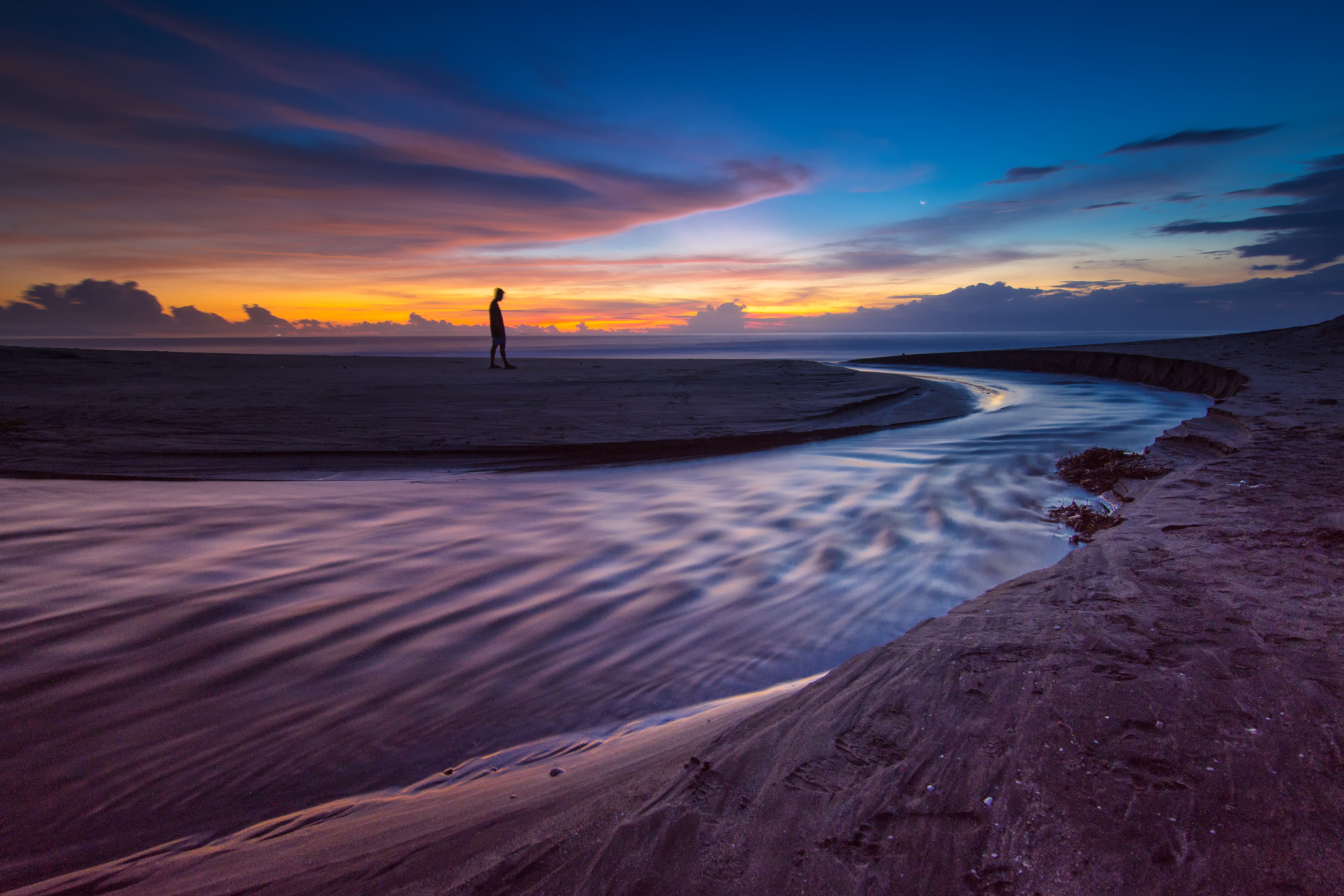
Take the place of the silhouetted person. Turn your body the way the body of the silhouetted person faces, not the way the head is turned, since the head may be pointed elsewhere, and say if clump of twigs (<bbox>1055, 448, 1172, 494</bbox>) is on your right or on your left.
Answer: on your right

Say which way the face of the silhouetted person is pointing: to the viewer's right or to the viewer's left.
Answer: to the viewer's right

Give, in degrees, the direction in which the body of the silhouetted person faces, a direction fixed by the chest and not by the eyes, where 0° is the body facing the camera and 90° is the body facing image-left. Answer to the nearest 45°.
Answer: approximately 270°

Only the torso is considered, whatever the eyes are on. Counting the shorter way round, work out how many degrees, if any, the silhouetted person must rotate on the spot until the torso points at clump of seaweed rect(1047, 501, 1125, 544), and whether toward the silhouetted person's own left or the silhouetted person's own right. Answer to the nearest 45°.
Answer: approximately 90° to the silhouetted person's own right
